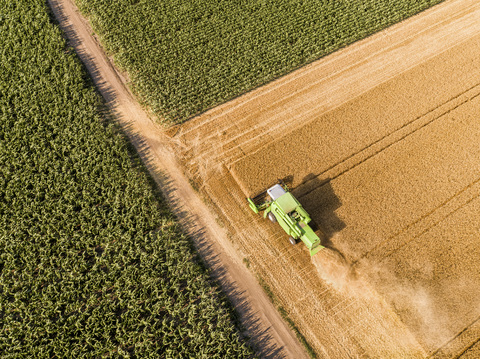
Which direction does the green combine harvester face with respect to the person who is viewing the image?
facing away from the viewer and to the left of the viewer
